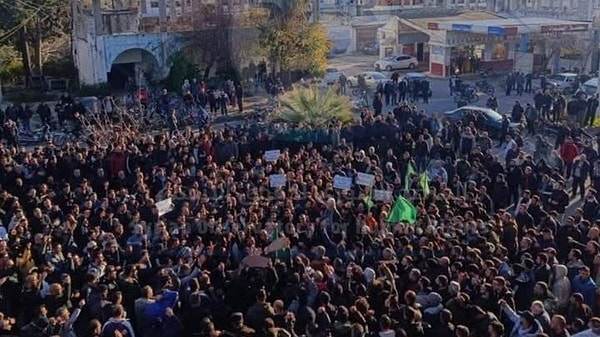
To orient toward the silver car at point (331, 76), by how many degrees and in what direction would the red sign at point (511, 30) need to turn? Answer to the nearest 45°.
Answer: approximately 45° to its right

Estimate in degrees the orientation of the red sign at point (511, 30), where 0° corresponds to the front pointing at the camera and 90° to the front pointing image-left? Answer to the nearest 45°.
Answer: approximately 0°

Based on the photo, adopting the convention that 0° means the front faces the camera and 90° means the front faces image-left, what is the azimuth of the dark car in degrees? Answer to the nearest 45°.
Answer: approximately 315°

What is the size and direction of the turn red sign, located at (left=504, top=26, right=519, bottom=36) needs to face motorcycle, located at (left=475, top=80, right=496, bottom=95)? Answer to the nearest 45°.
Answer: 0° — it already faces it

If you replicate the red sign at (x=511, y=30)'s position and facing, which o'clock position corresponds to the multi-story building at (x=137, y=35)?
The multi-story building is roughly at 2 o'clock from the red sign.

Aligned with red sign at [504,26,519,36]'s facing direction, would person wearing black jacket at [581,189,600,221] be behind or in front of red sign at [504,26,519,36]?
in front

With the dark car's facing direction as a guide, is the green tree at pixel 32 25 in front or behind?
behind

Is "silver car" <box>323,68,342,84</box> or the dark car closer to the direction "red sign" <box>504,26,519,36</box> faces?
the dark car

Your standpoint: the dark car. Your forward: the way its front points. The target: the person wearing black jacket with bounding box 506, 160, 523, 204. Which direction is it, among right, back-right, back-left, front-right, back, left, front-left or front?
front-right
